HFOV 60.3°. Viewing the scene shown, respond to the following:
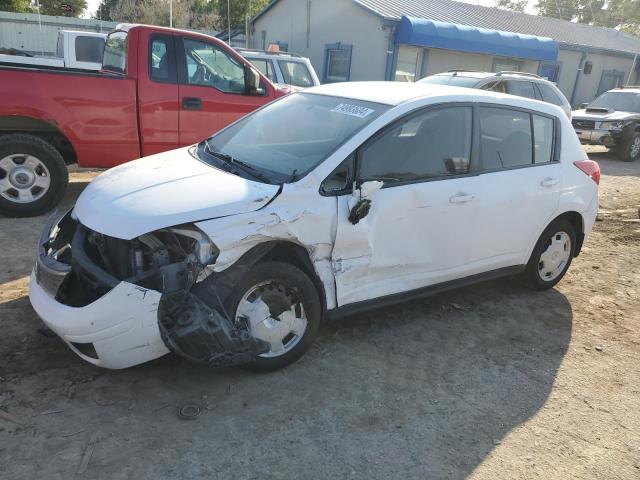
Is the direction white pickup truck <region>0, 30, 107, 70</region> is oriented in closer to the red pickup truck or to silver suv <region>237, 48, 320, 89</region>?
the silver suv

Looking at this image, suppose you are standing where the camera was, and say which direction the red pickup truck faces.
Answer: facing to the right of the viewer

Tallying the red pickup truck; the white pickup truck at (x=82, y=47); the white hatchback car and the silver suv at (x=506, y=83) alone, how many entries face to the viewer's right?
2

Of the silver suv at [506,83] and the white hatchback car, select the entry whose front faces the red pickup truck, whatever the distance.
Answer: the silver suv

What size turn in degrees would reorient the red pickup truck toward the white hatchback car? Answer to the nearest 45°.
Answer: approximately 90° to its right

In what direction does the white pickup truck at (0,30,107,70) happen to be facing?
to the viewer's right

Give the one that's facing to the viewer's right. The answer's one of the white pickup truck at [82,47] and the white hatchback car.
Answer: the white pickup truck

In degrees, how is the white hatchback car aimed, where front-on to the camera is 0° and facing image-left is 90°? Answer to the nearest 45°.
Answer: approximately 45°

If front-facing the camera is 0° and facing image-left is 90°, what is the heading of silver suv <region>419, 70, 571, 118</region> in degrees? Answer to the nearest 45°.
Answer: approximately 45°

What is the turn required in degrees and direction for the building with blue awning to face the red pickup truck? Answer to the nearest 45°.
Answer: approximately 45° to its right

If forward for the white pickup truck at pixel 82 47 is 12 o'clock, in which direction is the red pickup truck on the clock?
The red pickup truck is roughly at 3 o'clock from the white pickup truck.

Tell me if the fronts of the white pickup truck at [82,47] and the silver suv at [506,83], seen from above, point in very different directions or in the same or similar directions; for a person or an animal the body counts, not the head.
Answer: very different directions

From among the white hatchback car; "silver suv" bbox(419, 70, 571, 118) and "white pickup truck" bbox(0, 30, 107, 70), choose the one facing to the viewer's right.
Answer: the white pickup truck

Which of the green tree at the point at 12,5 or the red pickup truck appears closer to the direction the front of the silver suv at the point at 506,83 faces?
the red pickup truck

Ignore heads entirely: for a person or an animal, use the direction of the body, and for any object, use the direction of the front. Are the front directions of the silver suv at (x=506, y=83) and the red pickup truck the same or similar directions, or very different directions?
very different directions

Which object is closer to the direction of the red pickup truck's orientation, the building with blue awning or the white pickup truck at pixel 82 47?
the building with blue awning
